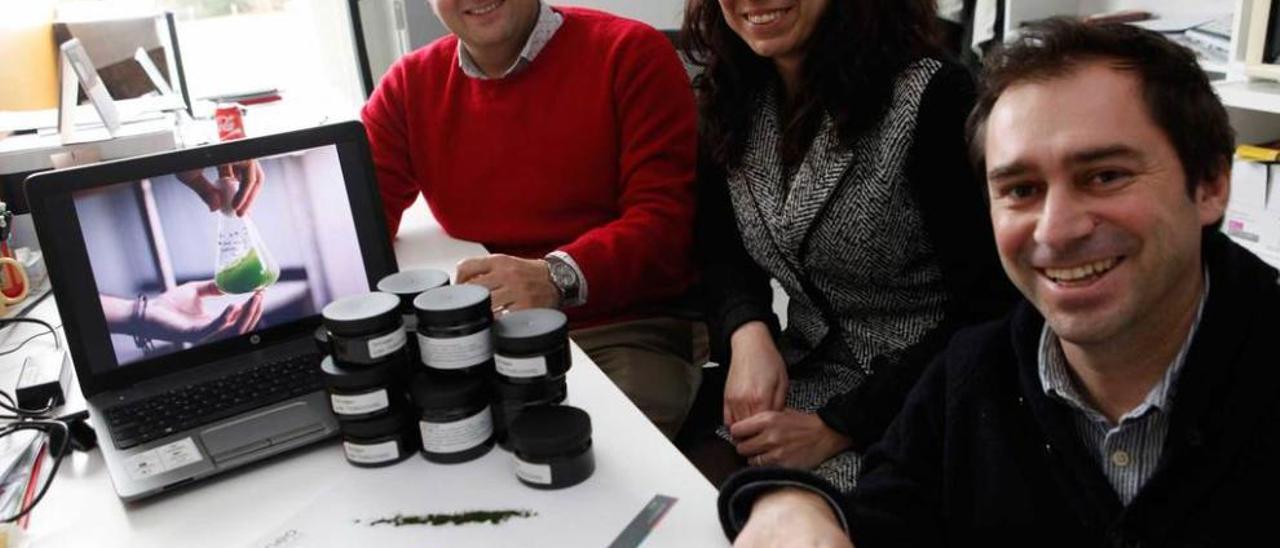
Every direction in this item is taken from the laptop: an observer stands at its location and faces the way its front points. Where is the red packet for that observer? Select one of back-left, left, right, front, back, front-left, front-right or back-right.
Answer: back-left

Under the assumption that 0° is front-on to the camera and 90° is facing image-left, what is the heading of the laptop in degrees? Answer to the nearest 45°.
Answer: approximately 315°

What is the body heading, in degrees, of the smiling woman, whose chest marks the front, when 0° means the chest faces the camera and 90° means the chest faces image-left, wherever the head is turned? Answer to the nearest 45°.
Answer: approximately 45°

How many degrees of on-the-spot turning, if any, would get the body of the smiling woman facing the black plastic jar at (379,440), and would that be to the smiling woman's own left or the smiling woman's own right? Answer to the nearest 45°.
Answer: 0° — they already face it
